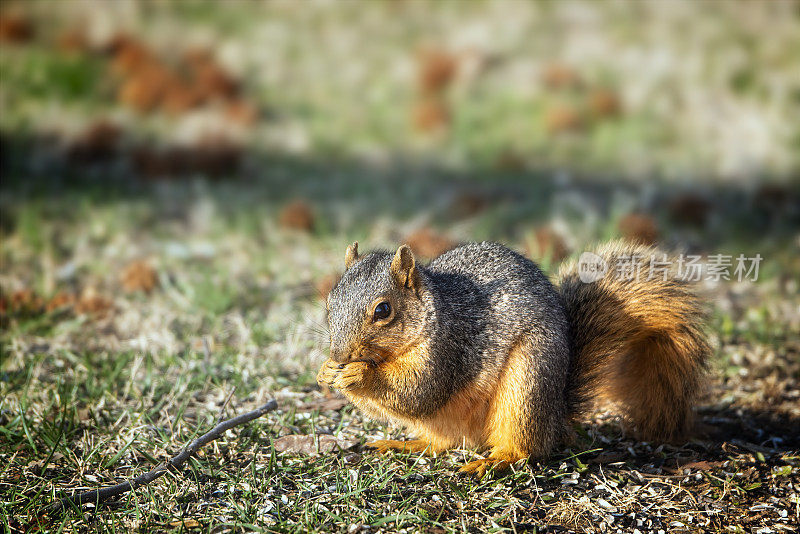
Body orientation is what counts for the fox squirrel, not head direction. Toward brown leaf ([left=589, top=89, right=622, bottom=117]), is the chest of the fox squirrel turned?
no

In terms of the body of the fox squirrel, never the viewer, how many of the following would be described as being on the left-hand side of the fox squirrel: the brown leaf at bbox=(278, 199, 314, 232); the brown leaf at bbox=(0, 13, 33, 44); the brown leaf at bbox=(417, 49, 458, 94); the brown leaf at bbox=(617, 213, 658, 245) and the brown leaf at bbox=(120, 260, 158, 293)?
0

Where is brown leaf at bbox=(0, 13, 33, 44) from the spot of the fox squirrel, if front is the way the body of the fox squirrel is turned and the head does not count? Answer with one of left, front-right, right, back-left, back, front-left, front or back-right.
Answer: right

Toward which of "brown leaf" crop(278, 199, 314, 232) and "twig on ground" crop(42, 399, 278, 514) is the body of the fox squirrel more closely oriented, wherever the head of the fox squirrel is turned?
the twig on ground

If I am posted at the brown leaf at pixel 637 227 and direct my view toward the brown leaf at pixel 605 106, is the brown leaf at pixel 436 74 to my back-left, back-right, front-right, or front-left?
front-left

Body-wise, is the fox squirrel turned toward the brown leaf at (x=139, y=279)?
no

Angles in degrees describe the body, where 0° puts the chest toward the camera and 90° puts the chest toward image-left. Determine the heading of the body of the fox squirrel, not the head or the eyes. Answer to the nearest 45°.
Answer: approximately 45°

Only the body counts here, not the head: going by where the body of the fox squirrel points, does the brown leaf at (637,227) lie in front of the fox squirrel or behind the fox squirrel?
behind

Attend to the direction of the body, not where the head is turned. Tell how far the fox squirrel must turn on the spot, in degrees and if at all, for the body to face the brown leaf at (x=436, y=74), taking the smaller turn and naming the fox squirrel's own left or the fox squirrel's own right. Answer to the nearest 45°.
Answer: approximately 135° to the fox squirrel's own right
